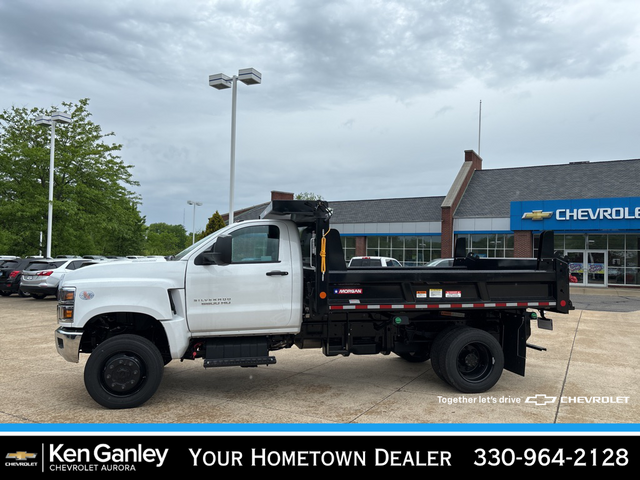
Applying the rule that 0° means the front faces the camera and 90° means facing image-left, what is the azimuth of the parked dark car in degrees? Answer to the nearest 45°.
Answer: approximately 225°

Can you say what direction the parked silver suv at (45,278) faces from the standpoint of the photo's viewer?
facing away from the viewer and to the right of the viewer

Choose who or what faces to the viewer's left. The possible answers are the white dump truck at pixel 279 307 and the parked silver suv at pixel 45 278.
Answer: the white dump truck

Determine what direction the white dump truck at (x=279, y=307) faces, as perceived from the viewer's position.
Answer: facing to the left of the viewer

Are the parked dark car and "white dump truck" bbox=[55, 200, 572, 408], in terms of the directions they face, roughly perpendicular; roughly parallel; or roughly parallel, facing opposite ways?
roughly perpendicular

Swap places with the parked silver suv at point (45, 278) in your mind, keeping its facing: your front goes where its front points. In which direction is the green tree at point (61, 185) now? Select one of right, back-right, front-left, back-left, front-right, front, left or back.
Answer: front-left

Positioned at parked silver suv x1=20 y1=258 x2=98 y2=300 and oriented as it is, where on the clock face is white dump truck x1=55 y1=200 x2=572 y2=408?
The white dump truck is roughly at 4 o'clock from the parked silver suv.

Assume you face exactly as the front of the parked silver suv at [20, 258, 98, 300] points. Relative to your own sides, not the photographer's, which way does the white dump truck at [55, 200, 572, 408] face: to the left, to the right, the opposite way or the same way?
to the left

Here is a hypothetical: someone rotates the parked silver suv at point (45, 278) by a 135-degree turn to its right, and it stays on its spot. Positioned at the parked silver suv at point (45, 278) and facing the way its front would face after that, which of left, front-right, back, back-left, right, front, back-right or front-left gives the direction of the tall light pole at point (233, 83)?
front-left

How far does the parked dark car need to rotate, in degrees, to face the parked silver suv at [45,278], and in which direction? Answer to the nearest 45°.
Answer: approximately 135° to its right
